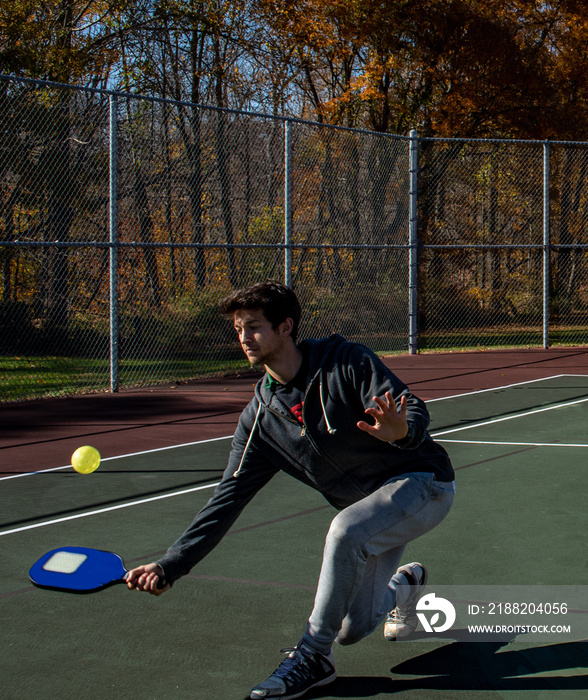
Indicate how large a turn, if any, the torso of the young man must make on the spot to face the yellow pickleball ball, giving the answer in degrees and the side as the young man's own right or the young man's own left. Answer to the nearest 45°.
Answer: approximately 90° to the young man's own right

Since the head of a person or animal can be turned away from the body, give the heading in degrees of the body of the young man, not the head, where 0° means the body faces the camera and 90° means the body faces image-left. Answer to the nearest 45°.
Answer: approximately 45°

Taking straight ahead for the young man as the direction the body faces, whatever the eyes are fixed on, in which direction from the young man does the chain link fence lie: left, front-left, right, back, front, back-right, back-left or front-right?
back-right
